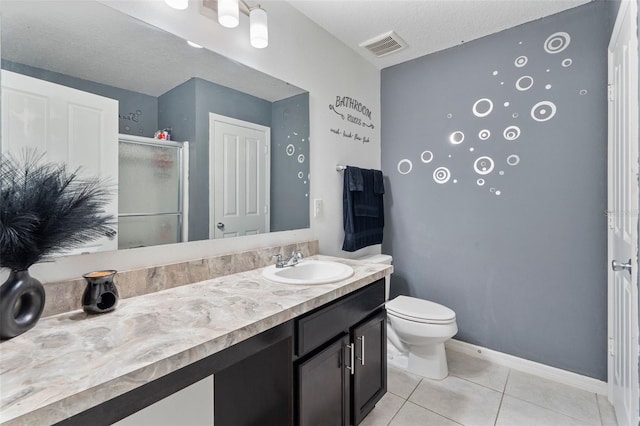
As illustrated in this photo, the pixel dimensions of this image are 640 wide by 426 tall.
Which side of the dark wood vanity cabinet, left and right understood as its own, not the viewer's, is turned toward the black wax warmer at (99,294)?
right

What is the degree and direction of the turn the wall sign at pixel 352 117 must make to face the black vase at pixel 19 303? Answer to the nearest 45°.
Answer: approximately 90° to its right

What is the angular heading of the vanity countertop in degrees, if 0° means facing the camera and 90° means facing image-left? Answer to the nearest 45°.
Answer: approximately 315°

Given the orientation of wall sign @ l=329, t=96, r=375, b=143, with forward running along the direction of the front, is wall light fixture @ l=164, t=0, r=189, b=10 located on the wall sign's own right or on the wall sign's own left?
on the wall sign's own right

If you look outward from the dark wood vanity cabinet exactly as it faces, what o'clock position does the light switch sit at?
The light switch is roughly at 7 o'clock from the dark wood vanity cabinet.
